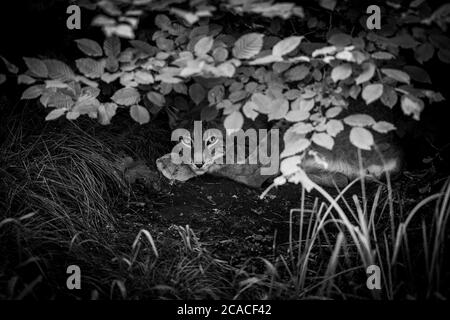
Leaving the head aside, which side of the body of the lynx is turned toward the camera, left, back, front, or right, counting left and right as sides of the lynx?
left
